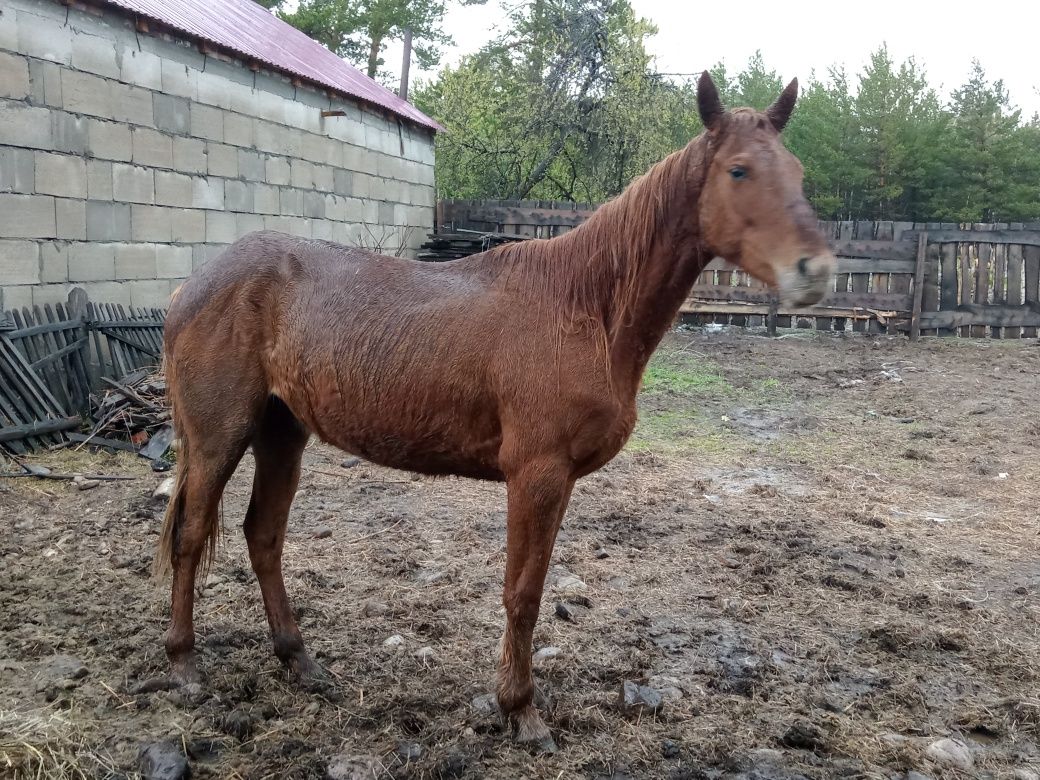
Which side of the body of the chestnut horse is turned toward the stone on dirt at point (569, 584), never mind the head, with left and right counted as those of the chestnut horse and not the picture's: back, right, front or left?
left

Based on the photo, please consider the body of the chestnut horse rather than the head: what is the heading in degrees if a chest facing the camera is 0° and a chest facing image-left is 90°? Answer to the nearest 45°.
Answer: approximately 270°

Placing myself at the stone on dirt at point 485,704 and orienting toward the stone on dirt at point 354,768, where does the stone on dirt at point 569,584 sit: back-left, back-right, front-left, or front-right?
back-right

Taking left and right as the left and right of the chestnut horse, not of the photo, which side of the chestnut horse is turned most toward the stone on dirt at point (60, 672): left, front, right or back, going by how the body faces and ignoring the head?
back

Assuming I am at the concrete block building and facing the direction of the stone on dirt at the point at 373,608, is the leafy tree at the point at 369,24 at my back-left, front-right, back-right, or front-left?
back-left

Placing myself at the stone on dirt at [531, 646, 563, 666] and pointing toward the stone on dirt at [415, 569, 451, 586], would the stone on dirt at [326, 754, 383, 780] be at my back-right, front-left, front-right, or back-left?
back-left

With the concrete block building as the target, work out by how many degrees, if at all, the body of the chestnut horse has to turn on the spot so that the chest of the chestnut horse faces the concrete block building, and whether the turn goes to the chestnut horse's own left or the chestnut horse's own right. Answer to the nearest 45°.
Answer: approximately 135° to the chestnut horse's own left

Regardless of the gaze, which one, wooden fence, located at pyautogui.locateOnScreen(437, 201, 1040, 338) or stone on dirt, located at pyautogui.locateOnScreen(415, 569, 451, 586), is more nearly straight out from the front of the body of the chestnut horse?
the wooden fence
